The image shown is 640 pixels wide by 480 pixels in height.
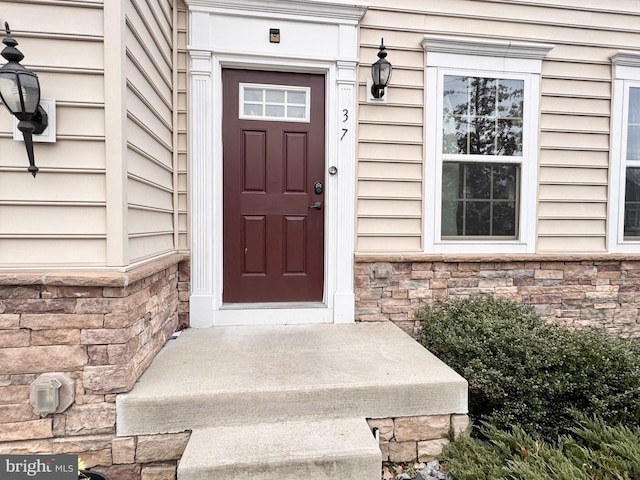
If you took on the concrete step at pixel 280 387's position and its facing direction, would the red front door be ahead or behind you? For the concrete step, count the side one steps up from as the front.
behind

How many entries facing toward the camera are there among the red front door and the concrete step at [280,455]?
2

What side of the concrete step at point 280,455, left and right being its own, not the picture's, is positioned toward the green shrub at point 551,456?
left

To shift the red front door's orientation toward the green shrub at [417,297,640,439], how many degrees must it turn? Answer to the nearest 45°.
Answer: approximately 45° to its left

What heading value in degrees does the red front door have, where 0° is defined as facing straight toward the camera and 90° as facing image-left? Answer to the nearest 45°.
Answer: approximately 0°

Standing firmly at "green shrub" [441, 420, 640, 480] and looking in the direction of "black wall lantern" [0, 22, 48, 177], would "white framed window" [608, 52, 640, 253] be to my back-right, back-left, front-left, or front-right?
back-right

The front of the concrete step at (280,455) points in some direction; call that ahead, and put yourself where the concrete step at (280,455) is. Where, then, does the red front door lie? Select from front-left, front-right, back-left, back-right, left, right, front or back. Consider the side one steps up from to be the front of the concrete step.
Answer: back

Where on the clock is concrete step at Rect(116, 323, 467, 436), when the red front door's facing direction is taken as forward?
The concrete step is roughly at 12 o'clock from the red front door.
